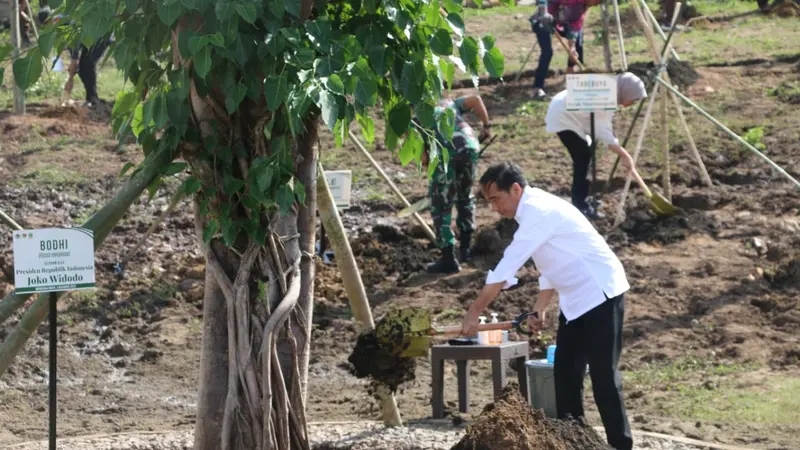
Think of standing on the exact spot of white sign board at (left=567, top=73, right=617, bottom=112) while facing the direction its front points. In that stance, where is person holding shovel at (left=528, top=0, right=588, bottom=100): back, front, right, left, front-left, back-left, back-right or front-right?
back

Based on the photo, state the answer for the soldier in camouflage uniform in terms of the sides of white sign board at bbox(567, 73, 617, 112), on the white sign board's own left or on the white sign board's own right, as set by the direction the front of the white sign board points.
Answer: on the white sign board's own right

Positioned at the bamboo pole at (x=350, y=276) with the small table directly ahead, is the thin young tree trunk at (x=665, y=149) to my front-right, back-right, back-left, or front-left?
front-left

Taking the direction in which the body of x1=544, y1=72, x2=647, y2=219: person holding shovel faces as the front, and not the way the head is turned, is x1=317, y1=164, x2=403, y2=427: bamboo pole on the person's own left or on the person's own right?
on the person's own right

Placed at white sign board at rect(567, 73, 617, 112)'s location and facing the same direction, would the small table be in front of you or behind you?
in front

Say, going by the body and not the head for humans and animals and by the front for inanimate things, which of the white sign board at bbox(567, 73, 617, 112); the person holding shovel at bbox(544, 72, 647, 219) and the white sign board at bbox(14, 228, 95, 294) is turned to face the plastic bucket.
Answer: the white sign board at bbox(567, 73, 617, 112)

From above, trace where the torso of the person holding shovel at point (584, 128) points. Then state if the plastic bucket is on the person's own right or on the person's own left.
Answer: on the person's own right

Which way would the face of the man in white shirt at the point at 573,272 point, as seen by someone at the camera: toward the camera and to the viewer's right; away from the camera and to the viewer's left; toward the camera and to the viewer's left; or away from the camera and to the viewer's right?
toward the camera and to the viewer's left

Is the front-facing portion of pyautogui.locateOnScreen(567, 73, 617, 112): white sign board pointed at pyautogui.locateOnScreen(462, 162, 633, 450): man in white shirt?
yes

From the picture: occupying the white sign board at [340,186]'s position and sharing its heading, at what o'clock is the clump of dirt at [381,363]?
The clump of dirt is roughly at 12 o'clock from the white sign board.

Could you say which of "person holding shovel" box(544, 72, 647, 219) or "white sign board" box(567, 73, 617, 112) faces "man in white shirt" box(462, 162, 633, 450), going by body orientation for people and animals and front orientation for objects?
the white sign board

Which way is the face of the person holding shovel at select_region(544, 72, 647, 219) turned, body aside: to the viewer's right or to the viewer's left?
to the viewer's right

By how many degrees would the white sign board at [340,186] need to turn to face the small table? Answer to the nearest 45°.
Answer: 0° — it already faces it

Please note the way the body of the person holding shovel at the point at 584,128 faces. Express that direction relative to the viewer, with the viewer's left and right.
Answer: facing to the right of the viewer

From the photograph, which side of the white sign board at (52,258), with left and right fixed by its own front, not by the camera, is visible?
front

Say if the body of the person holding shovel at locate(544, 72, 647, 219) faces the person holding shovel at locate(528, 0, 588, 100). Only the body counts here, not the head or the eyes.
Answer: no

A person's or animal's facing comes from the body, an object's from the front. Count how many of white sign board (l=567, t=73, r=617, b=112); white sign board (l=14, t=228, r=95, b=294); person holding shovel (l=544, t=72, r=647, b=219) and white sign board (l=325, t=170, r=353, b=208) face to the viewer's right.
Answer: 1

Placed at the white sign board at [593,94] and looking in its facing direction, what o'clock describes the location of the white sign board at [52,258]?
the white sign board at [52,258] is roughly at 1 o'clock from the white sign board at [593,94].

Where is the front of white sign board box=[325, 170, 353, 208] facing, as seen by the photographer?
facing the viewer

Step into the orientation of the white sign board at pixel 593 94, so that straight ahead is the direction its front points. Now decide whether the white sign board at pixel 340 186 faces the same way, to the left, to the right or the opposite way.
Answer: the same way

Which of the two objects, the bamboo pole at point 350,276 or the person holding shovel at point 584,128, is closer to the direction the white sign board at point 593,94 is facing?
the bamboo pole
